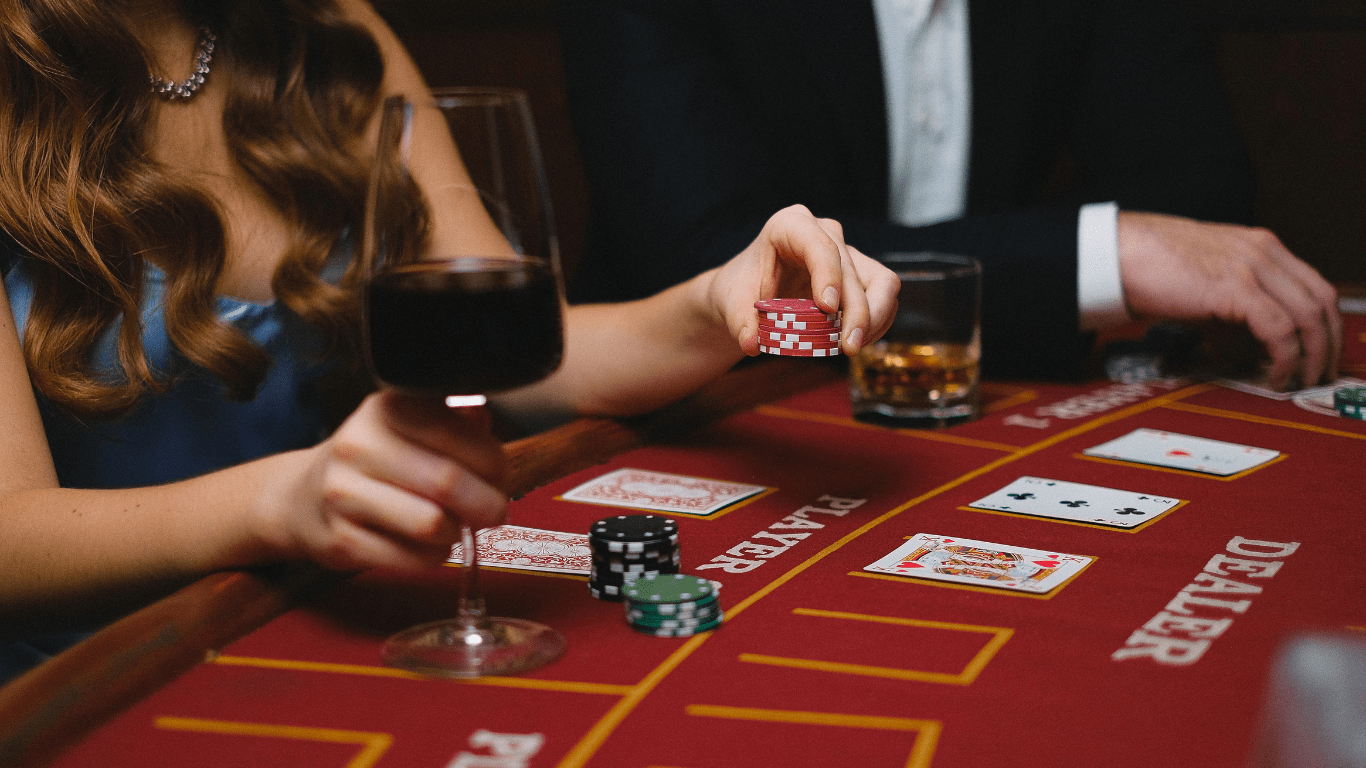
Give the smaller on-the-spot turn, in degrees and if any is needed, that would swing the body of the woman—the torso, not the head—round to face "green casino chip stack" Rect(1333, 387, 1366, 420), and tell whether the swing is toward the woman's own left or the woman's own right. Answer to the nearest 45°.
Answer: approximately 45° to the woman's own left

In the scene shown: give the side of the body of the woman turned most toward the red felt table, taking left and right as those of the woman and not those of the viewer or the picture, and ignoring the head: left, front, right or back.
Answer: front

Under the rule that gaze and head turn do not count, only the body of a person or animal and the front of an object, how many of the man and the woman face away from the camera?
0

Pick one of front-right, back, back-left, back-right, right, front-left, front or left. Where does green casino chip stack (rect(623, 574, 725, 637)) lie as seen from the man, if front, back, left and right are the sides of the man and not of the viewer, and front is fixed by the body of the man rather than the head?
front

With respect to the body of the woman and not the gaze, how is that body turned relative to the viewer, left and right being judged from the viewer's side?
facing the viewer and to the right of the viewer

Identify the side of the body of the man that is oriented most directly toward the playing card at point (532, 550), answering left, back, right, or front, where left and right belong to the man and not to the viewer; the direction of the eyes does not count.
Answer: front

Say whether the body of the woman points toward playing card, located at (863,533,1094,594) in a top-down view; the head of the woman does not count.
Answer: yes

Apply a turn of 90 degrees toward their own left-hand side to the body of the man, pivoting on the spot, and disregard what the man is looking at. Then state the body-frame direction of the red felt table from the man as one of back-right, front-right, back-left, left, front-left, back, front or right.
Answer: right

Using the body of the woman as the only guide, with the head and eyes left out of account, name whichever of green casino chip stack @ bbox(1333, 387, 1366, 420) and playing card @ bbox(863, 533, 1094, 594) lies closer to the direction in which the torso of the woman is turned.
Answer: the playing card

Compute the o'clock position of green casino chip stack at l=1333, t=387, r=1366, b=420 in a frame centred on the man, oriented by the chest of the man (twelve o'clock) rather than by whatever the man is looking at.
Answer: The green casino chip stack is roughly at 11 o'clock from the man.

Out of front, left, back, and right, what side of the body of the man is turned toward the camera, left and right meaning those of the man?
front

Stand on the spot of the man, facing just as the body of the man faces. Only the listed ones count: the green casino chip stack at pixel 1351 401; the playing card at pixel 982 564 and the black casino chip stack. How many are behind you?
0

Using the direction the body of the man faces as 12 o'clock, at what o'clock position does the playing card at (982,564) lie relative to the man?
The playing card is roughly at 12 o'clock from the man.
